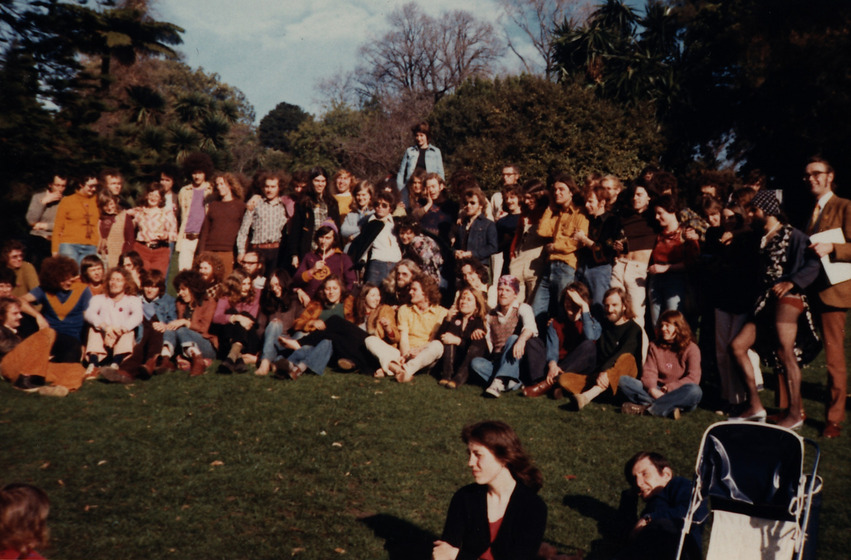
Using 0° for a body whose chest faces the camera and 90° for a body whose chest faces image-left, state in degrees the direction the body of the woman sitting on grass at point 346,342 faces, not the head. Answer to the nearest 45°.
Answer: approximately 45°

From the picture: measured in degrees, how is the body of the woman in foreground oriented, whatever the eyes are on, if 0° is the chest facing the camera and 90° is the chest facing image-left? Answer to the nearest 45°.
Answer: approximately 45°

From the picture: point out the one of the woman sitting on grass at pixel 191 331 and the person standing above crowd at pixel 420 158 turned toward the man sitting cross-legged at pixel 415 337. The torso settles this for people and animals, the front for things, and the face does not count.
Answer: the person standing above crowd

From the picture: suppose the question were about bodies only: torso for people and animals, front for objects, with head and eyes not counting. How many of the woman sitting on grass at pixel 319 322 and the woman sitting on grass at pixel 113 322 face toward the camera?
2

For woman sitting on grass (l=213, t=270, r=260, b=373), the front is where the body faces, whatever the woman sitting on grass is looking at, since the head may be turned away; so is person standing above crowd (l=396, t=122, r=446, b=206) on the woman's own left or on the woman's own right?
on the woman's own left

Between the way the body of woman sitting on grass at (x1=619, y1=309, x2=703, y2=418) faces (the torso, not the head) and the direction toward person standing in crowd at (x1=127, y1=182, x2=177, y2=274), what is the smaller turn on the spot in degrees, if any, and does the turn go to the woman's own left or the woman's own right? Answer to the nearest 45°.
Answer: approximately 45° to the woman's own right

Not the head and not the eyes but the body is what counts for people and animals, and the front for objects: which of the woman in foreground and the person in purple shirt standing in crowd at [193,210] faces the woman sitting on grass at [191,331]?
the person in purple shirt standing in crowd

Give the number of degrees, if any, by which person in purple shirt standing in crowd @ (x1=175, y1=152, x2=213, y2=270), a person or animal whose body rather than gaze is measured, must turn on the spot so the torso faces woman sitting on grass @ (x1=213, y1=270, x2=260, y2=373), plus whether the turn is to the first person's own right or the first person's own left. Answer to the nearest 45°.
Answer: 0° — they already face them
